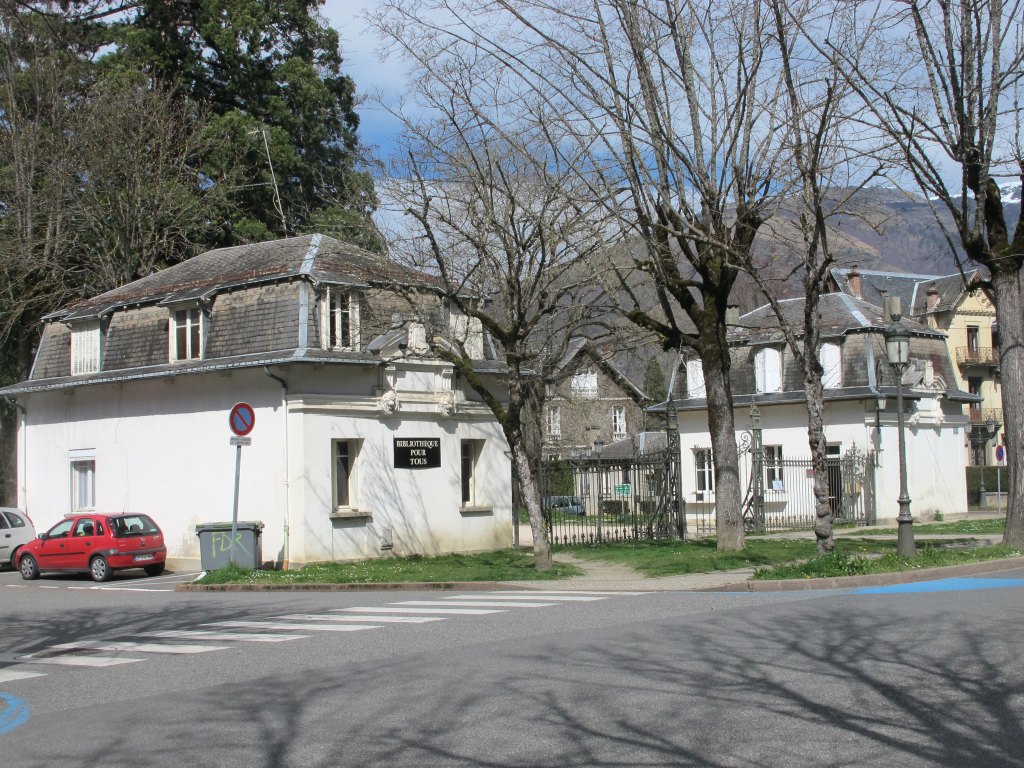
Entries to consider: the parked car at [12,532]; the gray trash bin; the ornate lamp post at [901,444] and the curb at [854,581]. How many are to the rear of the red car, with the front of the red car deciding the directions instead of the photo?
3

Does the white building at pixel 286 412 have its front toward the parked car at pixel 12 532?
no

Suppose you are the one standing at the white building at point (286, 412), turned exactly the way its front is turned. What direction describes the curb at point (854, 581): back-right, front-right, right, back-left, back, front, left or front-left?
front

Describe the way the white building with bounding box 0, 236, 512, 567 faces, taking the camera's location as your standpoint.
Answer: facing the viewer and to the right of the viewer

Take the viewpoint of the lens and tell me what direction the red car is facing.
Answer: facing away from the viewer and to the left of the viewer

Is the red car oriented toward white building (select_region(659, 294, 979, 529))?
no

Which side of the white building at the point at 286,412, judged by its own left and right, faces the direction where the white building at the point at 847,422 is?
left

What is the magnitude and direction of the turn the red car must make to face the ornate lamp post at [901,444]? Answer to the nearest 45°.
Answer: approximately 180°

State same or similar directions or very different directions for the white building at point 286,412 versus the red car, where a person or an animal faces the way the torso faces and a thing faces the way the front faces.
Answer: very different directions

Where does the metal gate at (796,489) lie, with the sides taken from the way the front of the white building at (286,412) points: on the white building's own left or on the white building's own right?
on the white building's own left

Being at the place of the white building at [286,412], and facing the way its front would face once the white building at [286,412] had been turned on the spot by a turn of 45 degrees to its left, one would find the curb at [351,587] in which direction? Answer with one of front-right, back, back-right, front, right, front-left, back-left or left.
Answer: right

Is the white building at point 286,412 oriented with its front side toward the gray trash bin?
no

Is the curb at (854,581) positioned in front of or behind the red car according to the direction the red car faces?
behind
